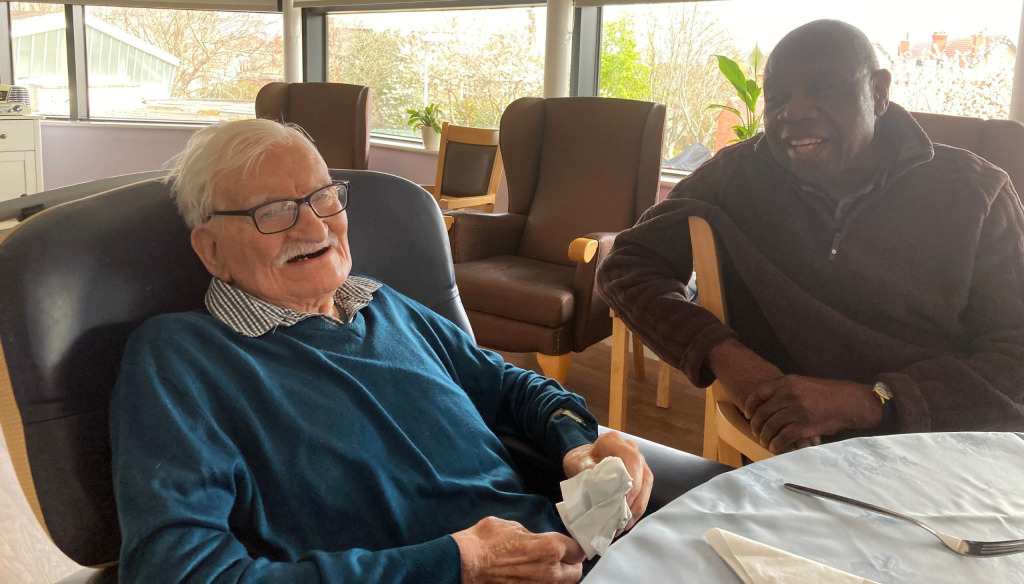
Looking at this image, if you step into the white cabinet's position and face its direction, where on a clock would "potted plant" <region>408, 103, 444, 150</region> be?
The potted plant is roughly at 10 o'clock from the white cabinet.

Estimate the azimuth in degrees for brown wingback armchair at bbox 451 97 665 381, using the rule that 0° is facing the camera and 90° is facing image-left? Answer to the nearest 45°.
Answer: approximately 45°

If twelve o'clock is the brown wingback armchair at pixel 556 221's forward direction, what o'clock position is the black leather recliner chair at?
The black leather recliner chair is roughly at 11 o'clock from the brown wingback armchair.

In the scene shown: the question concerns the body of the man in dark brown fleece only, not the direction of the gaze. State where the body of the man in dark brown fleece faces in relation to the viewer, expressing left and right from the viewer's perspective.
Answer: facing the viewer and to the left of the viewer

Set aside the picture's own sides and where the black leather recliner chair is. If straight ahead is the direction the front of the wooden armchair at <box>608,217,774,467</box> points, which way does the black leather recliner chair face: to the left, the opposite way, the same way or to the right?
to the left

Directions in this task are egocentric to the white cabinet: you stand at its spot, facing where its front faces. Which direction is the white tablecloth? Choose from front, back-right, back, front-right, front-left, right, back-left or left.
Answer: front

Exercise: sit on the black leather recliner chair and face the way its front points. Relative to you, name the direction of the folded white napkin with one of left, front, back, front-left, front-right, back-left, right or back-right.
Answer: front

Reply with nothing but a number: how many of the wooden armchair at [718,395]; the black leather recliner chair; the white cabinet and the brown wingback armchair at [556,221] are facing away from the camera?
0

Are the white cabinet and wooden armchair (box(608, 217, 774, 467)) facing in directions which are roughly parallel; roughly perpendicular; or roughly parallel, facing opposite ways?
roughly perpendicular

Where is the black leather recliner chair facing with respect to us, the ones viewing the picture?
facing the viewer and to the right of the viewer

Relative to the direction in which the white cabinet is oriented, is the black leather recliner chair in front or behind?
in front

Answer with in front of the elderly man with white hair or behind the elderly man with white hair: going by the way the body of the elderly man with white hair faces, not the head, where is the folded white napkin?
in front

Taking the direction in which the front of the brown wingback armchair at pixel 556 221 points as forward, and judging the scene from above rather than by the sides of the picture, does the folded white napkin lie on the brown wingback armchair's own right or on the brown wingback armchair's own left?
on the brown wingback armchair's own left

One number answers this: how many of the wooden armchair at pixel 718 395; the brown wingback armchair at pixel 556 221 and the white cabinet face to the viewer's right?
0

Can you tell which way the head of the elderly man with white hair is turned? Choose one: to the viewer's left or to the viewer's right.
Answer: to the viewer's right

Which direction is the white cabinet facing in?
toward the camera

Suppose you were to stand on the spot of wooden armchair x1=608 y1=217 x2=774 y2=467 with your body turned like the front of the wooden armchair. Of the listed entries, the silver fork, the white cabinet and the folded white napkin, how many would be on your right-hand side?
1

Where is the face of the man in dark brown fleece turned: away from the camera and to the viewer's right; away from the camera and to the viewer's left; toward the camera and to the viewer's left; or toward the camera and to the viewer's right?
toward the camera and to the viewer's left
